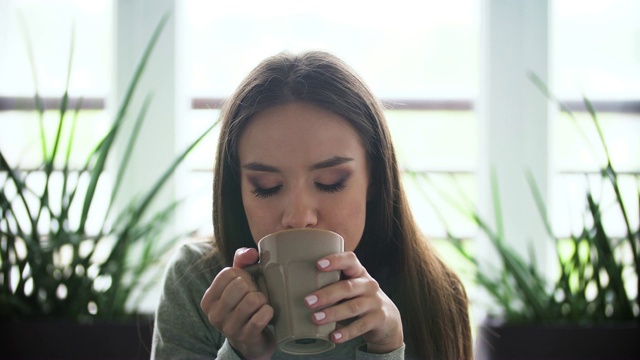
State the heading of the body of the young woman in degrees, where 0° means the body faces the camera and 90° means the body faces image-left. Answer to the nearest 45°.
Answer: approximately 0°

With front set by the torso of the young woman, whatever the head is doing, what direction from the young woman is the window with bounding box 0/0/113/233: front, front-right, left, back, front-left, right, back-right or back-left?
back-right

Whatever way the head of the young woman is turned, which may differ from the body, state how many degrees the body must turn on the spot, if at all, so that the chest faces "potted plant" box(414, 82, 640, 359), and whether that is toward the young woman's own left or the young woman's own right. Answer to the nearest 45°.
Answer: approximately 135° to the young woman's own left
